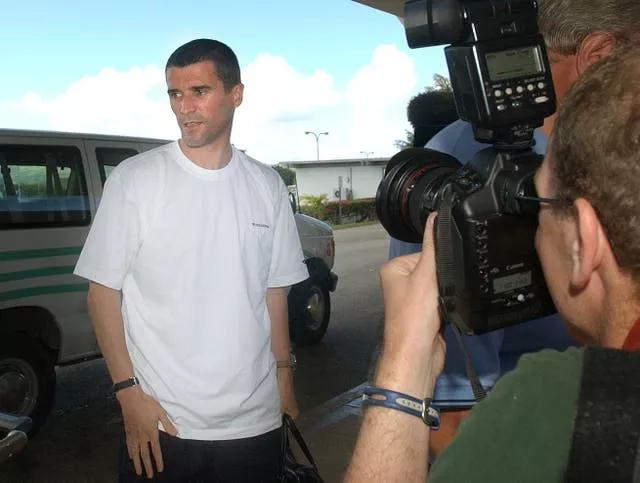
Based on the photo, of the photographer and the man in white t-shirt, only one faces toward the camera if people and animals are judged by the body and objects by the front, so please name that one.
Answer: the man in white t-shirt

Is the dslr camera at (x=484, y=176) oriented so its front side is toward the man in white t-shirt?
yes

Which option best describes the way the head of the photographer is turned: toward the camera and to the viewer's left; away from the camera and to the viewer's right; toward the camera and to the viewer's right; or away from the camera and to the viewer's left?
away from the camera and to the viewer's left

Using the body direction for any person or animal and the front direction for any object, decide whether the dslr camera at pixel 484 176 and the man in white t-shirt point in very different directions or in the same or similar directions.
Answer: very different directions

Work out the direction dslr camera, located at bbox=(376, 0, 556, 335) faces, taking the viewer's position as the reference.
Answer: facing away from the viewer and to the left of the viewer

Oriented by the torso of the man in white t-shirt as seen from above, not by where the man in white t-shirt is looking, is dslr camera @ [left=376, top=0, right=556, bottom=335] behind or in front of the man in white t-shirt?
in front

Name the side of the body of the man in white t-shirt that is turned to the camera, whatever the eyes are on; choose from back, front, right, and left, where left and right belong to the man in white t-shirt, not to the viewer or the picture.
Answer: front

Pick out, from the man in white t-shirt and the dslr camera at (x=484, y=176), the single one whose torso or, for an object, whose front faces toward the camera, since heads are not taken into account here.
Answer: the man in white t-shirt

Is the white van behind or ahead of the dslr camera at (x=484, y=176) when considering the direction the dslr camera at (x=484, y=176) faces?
ahead

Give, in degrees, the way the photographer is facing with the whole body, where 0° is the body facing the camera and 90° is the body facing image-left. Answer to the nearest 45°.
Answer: approximately 135°
